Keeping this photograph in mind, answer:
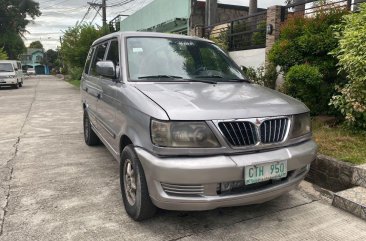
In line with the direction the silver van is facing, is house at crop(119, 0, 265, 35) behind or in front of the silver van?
behind

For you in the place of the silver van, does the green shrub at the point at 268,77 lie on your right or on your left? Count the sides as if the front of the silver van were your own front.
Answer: on your left

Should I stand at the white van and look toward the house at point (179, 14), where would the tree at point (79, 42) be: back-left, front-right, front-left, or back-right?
front-left

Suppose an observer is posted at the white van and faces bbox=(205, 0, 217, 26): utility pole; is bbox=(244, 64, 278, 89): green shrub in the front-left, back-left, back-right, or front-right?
front-right

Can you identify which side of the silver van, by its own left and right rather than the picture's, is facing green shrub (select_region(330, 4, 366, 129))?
left

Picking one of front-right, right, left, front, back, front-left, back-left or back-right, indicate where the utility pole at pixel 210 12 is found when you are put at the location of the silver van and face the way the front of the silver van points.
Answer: back-left

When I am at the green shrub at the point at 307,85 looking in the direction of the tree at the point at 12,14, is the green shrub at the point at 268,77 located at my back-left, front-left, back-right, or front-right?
front-right

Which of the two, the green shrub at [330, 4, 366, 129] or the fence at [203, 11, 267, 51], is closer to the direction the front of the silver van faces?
the green shrub

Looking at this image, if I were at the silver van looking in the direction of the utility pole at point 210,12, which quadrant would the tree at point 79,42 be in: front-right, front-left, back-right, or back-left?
front-left

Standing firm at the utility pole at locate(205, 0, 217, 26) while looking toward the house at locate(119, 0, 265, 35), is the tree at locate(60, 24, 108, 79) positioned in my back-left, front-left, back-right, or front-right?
front-left

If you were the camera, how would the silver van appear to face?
facing the viewer and to the right of the viewer

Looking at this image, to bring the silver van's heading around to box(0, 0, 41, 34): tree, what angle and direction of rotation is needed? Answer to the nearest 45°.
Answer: approximately 180°

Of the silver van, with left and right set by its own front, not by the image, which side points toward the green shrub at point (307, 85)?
left

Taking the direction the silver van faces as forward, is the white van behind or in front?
behind

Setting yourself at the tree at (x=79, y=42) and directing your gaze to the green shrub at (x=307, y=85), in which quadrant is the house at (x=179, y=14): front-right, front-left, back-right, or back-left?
front-left

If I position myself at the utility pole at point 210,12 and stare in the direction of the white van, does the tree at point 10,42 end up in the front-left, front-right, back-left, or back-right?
front-right
